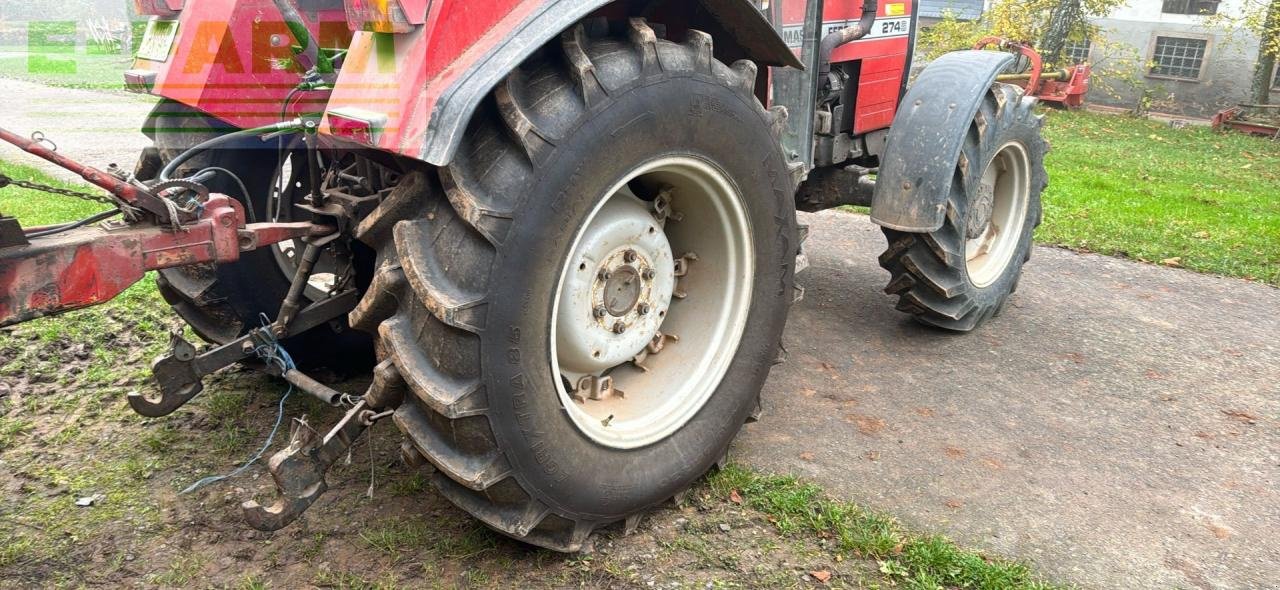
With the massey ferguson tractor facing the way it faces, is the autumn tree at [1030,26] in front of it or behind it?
in front

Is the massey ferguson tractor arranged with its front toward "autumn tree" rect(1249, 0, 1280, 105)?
yes

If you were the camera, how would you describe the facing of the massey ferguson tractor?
facing away from the viewer and to the right of the viewer

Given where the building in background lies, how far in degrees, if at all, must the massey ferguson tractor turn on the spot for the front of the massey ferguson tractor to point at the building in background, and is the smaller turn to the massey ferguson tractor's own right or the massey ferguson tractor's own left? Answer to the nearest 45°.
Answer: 0° — it already faces it
